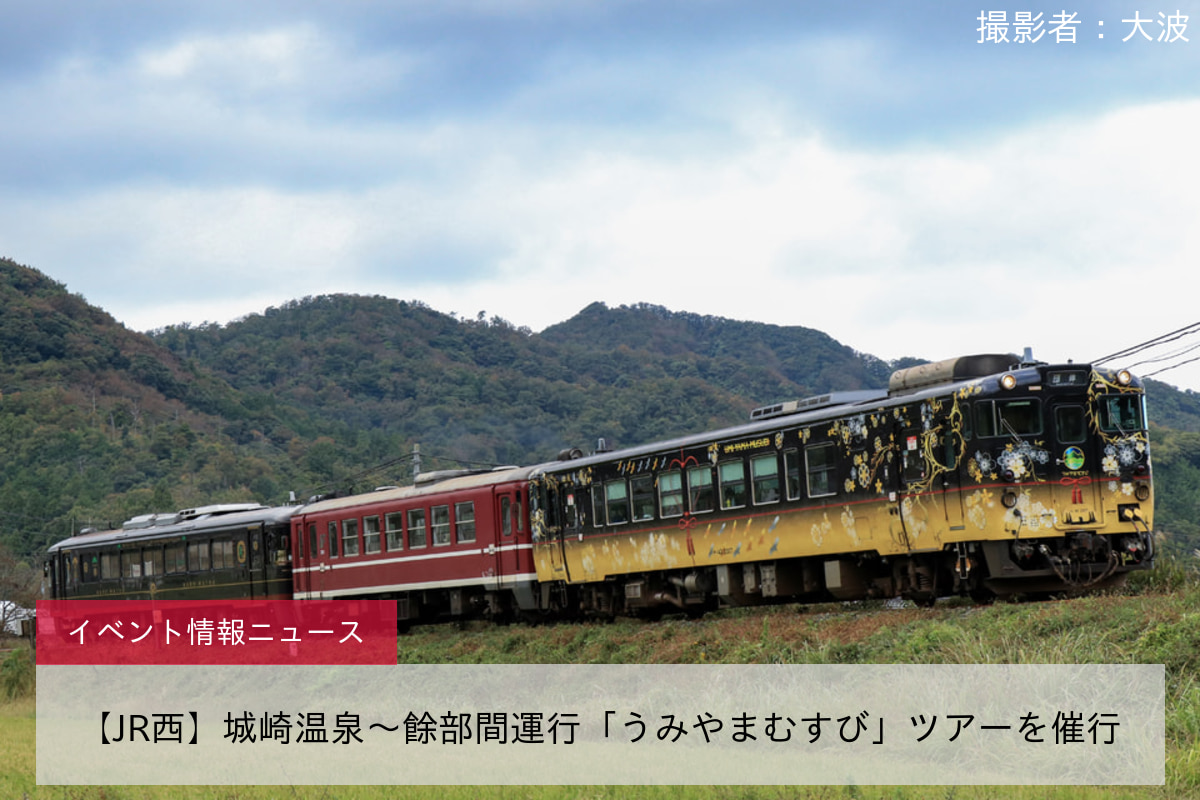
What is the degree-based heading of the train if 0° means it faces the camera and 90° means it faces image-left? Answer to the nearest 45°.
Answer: approximately 315°

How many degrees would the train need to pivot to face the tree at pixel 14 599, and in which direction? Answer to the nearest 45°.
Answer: approximately 180°

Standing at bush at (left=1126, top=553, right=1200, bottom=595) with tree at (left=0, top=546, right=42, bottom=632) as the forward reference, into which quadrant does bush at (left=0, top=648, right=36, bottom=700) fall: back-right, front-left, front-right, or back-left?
front-left

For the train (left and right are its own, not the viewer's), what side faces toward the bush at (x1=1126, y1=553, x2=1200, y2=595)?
front

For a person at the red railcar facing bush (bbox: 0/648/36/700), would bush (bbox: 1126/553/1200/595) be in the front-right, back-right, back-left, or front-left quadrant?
back-left
